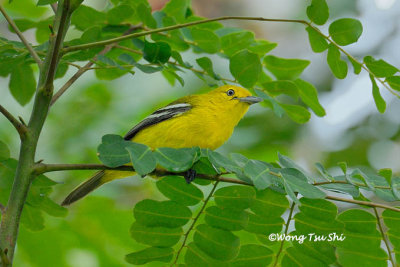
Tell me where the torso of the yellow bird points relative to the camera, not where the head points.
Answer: to the viewer's right
